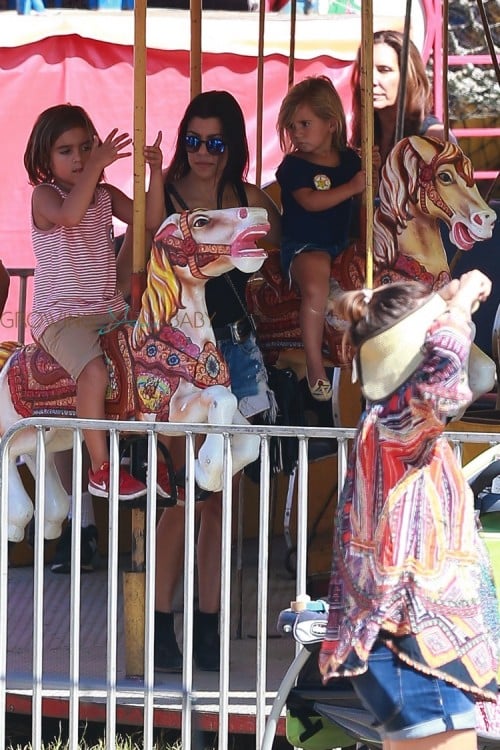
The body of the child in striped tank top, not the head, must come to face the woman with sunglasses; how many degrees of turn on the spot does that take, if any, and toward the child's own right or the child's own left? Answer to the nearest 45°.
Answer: approximately 45° to the child's own left

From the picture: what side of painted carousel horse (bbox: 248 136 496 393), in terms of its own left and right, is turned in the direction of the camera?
right

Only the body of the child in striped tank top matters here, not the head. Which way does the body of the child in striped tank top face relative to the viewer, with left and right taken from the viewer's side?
facing the viewer and to the right of the viewer

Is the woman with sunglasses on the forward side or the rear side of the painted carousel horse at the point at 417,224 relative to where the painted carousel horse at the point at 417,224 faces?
on the rear side

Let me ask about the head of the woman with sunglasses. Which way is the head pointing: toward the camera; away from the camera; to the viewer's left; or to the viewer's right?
toward the camera

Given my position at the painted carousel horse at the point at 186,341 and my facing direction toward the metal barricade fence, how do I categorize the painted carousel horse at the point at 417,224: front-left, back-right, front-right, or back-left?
back-left

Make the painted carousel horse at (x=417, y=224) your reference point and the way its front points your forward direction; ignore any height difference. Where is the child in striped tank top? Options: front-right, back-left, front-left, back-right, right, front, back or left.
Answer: back

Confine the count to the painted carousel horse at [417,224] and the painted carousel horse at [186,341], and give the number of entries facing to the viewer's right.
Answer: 2

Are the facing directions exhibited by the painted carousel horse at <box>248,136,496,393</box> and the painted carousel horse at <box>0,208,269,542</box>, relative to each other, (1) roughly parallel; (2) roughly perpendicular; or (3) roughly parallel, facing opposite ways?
roughly parallel

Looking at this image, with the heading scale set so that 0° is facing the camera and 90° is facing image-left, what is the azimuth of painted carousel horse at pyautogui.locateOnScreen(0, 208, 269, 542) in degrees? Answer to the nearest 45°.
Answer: approximately 270°

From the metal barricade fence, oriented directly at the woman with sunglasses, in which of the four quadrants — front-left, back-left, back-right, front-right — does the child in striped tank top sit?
front-left

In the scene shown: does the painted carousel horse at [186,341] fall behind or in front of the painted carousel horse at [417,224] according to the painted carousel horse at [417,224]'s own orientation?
behind
